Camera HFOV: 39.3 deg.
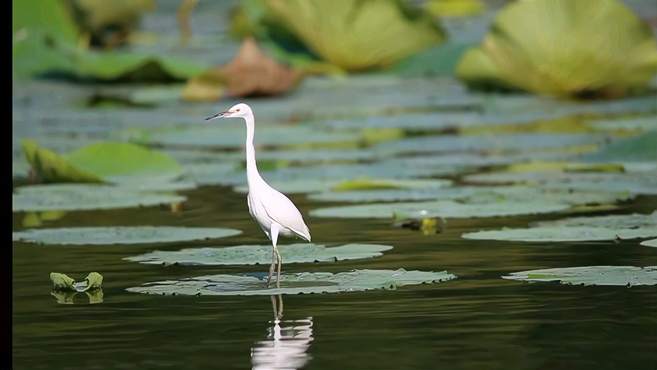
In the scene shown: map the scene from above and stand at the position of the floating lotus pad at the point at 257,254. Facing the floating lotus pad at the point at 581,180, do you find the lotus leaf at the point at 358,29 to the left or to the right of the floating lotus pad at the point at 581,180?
left

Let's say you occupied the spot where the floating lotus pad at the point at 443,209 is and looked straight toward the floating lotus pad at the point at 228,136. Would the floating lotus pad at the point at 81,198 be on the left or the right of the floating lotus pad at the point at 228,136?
left

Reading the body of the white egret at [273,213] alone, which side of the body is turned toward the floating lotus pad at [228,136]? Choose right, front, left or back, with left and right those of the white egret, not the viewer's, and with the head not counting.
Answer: right

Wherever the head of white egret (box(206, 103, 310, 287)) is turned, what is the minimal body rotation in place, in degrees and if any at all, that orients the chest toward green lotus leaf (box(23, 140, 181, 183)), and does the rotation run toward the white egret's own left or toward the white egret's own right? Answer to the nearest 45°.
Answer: approximately 90° to the white egret's own right

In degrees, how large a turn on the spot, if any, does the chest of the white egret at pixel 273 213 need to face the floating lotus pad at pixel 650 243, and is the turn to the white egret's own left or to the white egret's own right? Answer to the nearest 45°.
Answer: approximately 180°

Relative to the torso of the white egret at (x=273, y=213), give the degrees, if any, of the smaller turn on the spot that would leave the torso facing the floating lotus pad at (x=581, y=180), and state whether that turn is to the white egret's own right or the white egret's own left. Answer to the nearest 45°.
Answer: approximately 135° to the white egret's own right

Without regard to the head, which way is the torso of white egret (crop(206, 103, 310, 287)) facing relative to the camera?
to the viewer's left

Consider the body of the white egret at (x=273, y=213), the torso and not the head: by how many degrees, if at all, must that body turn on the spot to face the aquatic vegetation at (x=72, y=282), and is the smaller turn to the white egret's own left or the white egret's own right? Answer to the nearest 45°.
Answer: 0° — it already faces it

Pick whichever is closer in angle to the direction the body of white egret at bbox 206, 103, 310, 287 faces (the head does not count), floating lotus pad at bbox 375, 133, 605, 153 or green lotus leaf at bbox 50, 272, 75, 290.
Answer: the green lotus leaf
